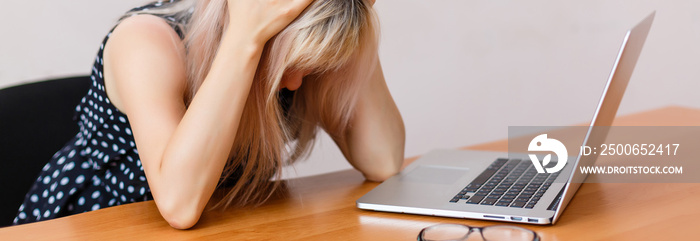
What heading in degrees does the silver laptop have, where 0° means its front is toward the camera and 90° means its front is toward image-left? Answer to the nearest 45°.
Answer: approximately 90°

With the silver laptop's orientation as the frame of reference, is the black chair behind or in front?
in front
